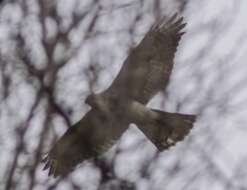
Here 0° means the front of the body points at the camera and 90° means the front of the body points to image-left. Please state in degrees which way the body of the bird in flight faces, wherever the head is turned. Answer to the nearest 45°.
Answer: approximately 90°
